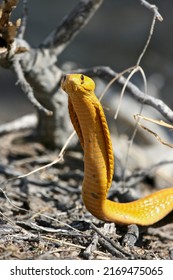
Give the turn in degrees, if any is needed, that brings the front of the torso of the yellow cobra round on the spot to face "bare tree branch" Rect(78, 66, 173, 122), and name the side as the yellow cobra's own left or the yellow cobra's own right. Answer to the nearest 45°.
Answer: approximately 135° to the yellow cobra's own right

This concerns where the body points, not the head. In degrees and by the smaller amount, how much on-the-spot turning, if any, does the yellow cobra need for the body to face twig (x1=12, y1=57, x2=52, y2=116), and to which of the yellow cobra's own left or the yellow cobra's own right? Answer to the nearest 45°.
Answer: approximately 90° to the yellow cobra's own right

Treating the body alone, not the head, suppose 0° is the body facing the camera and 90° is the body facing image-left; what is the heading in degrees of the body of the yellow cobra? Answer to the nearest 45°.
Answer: approximately 45°
